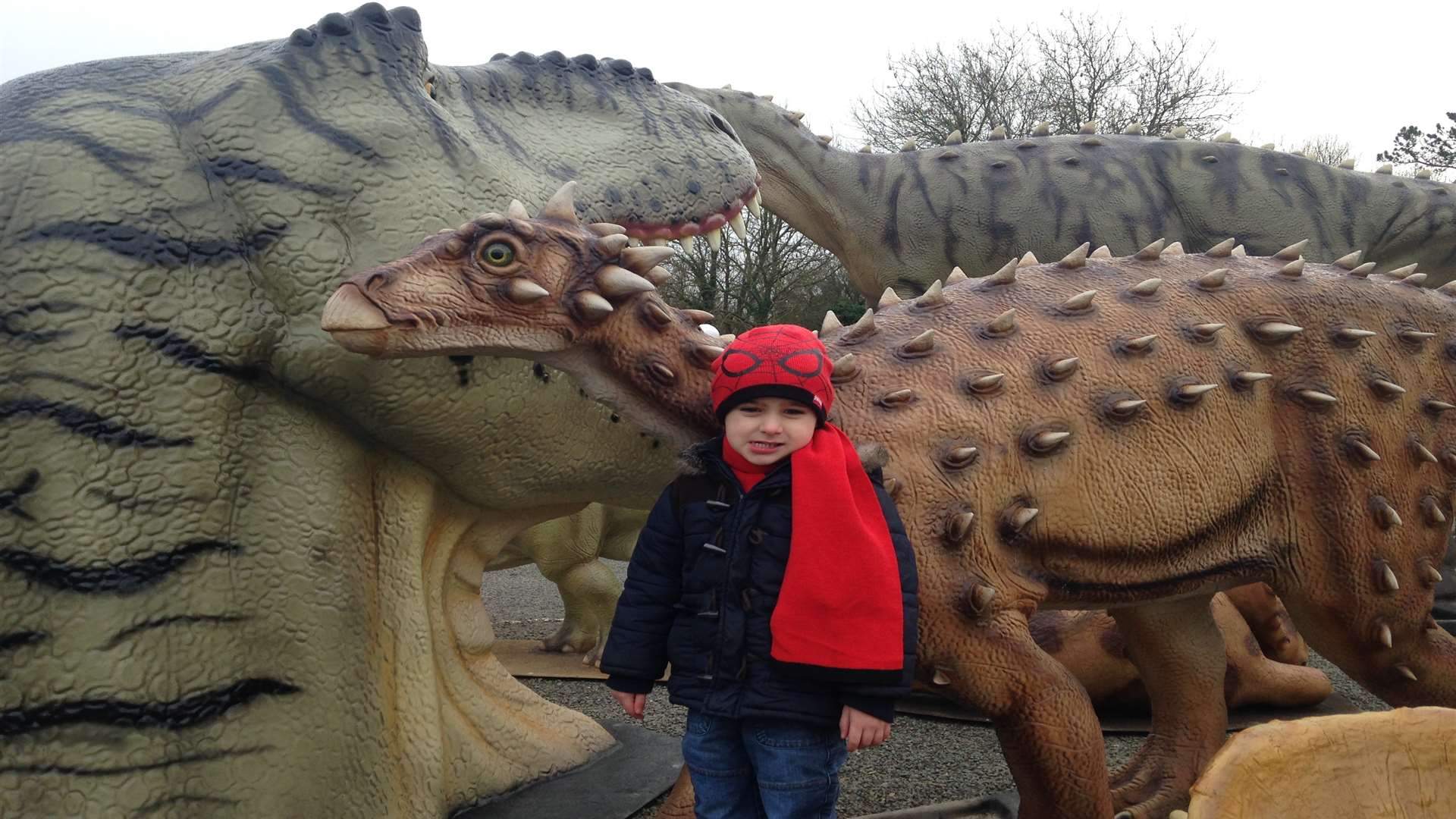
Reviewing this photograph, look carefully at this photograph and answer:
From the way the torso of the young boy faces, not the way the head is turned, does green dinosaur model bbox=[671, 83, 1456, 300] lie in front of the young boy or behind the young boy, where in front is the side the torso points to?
behind

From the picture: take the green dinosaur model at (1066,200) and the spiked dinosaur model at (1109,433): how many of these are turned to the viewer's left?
2

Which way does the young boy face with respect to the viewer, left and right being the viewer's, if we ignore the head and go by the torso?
facing the viewer

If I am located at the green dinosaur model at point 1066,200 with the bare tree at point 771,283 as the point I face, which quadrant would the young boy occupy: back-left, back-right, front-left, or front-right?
back-left

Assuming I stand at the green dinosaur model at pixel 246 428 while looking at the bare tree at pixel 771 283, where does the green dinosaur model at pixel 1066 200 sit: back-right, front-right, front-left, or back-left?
front-right

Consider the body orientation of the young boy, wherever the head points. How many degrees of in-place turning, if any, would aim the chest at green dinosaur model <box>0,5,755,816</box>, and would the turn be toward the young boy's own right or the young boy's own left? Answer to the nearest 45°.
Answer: approximately 90° to the young boy's own right

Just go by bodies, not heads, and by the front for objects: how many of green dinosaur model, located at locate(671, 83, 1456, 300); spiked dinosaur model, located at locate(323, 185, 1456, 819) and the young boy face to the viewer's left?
2

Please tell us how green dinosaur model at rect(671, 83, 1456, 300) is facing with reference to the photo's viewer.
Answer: facing to the left of the viewer

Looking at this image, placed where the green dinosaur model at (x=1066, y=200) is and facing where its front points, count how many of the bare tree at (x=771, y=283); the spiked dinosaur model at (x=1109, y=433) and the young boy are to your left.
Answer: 2

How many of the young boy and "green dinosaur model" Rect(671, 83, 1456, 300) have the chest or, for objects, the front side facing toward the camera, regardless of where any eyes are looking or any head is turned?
1

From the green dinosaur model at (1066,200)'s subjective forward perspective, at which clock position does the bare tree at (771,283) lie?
The bare tree is roughly at 2 o'clock from the green dinosaur model.

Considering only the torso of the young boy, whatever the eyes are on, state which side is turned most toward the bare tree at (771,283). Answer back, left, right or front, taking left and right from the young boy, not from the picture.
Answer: back

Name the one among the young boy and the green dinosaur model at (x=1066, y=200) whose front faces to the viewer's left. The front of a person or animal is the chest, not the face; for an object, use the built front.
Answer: the green dinosaur model

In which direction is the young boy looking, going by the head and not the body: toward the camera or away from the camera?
toward the camera

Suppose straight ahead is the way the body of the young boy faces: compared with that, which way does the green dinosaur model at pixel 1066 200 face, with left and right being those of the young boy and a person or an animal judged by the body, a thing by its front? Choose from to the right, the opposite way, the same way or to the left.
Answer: to the right

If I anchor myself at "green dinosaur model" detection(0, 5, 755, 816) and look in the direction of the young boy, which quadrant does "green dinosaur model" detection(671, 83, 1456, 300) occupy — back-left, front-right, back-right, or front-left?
front-left

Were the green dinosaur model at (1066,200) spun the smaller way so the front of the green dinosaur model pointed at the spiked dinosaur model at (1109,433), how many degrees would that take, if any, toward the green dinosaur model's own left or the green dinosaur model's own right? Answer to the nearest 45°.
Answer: approximately 90° to the green dinosaur model's own left

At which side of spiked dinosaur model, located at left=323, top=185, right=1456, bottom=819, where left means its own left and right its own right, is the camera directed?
left

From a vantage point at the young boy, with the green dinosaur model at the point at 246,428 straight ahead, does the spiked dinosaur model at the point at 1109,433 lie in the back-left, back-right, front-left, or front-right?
back-right
